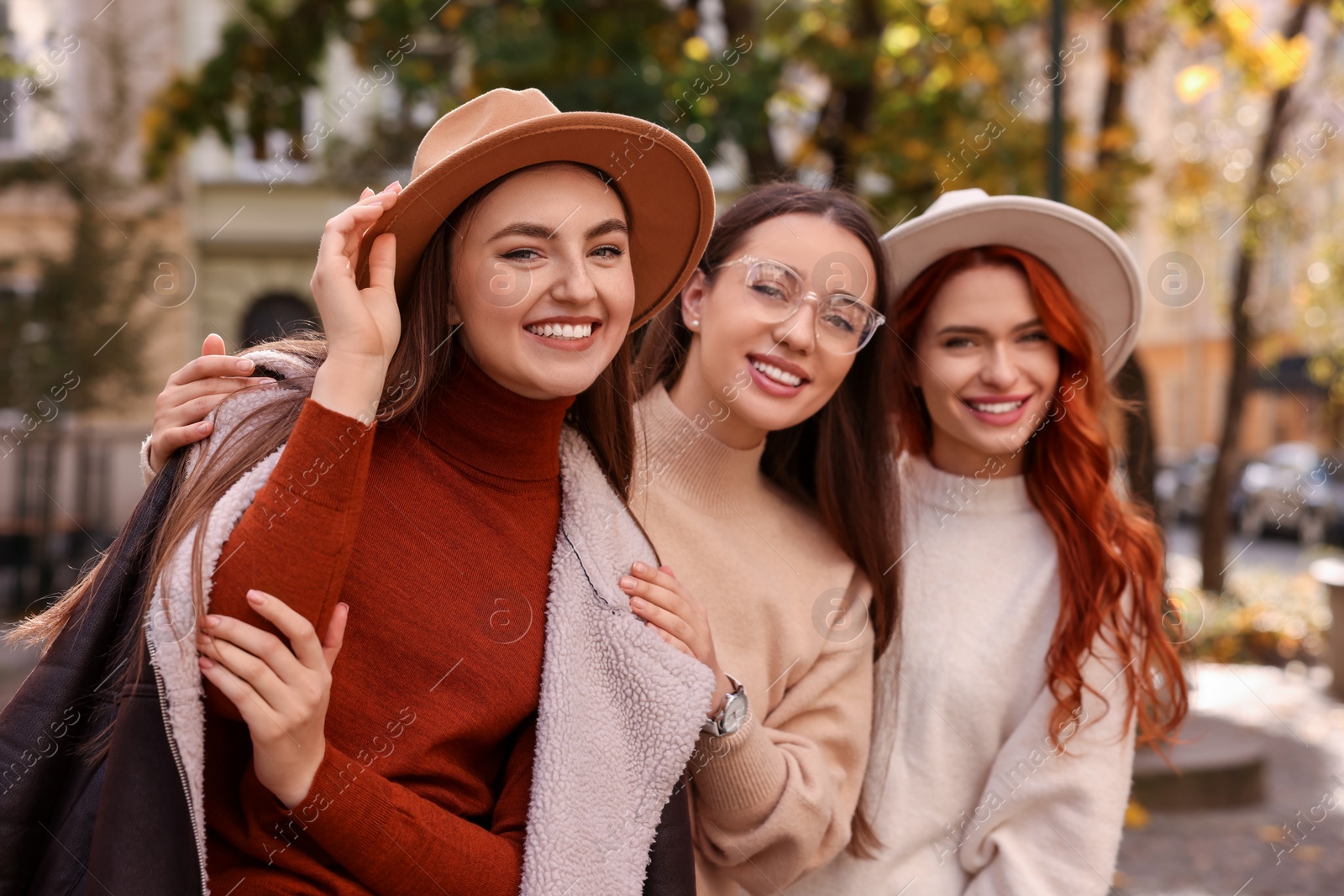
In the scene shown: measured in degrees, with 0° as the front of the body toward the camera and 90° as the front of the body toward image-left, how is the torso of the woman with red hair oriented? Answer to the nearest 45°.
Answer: approximately 45°

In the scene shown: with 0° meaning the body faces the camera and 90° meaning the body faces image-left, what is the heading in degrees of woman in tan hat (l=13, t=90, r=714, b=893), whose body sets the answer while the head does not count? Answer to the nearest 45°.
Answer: approximately 315°

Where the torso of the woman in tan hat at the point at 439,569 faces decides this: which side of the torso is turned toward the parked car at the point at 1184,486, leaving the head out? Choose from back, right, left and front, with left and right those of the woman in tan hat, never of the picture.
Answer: left

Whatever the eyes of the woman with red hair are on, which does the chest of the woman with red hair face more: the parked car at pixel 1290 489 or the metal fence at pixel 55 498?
the metal fence

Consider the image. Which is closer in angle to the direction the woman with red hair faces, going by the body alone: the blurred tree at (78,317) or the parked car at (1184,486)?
the blurred tree
